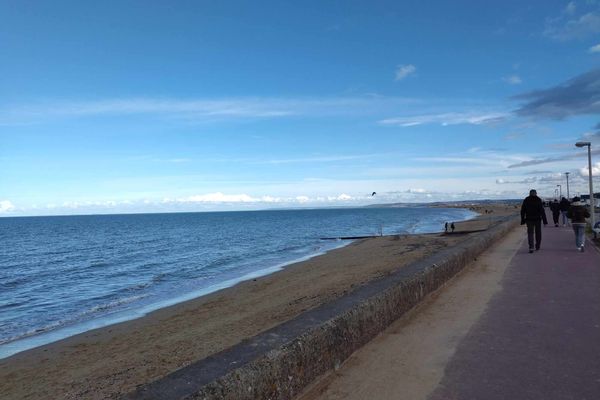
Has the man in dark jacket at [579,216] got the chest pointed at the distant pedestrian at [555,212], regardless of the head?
yes

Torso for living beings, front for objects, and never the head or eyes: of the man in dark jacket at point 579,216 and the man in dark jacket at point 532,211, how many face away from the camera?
2

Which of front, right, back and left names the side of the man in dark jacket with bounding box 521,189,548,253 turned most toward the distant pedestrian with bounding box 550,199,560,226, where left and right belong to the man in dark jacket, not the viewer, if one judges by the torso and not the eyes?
front

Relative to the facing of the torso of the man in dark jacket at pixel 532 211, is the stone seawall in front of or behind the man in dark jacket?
behind

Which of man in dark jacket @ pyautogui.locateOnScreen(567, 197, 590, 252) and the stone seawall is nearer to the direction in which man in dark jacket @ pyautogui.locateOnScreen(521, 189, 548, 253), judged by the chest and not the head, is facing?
the man in dark jacket

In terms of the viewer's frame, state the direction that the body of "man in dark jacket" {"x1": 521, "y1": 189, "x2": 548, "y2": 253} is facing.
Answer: away from the camera

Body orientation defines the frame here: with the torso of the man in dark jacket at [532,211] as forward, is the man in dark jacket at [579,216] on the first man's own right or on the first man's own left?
on the first man's own right
